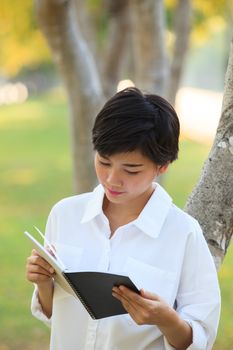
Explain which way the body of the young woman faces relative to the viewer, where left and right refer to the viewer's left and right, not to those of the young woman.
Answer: facing the viewer and to the left of the viewer

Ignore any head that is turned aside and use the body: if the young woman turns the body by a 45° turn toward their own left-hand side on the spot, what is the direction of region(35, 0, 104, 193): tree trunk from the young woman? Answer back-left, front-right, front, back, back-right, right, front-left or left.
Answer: back

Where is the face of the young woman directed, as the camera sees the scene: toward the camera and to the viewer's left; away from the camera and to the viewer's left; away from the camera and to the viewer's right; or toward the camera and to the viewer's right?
toward the camera and to the viewer's left

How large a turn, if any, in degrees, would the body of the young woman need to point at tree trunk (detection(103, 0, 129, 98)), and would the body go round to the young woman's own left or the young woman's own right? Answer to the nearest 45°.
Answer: approximately 135° to the young woman's own right

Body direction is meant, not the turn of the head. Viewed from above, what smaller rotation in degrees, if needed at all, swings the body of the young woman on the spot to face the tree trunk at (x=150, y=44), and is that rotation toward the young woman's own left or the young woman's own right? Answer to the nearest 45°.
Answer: approximately 135° to the young woman's own right

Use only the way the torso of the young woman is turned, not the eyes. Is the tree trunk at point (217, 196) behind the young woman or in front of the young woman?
behind

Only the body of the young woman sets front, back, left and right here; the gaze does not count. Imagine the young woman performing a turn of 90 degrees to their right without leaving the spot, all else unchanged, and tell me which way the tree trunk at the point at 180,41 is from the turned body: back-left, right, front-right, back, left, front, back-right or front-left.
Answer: front-right
